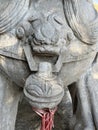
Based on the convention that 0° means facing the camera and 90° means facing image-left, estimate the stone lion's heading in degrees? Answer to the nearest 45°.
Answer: approximately 0°
